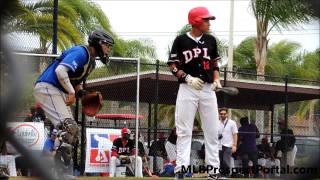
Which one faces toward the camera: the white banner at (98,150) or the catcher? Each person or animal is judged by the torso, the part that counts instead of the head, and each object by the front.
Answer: the white banner

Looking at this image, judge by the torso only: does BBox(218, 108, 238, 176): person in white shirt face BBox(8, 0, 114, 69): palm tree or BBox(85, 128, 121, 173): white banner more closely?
the white banner

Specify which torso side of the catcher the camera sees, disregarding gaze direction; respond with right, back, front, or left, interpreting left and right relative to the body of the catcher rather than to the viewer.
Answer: right

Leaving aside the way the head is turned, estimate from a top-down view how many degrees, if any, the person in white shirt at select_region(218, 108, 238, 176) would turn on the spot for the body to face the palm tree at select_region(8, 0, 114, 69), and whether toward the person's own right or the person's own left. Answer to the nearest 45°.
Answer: approximately 90° to the person's own right

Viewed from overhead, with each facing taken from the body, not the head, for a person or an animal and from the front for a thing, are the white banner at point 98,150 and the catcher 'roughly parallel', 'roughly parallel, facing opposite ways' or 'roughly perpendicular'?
roughly perpendicular

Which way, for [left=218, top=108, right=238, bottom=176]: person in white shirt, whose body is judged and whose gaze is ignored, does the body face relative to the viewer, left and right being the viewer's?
facing the viewer and to the left of the viewer

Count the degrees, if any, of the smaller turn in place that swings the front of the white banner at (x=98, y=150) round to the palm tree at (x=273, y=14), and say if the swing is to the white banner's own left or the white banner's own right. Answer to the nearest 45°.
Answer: approximately 135° to the white banner's own left

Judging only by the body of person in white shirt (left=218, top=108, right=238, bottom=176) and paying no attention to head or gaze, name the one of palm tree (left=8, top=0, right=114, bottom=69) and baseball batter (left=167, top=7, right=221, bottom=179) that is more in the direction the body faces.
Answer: the baseball batter

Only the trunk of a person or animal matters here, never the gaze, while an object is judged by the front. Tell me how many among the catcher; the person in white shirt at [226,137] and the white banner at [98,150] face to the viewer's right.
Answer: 1

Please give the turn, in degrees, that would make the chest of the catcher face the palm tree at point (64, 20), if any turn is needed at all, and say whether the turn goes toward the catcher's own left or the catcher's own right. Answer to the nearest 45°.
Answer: approximately 90° to the catcher's own left

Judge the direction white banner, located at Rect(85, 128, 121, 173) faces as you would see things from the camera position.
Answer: facing the viewer
